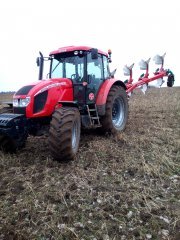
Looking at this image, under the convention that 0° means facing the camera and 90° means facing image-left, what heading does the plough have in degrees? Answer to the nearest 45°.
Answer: approximately 45°

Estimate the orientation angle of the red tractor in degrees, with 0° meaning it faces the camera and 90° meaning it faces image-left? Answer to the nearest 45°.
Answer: approximately 45°
